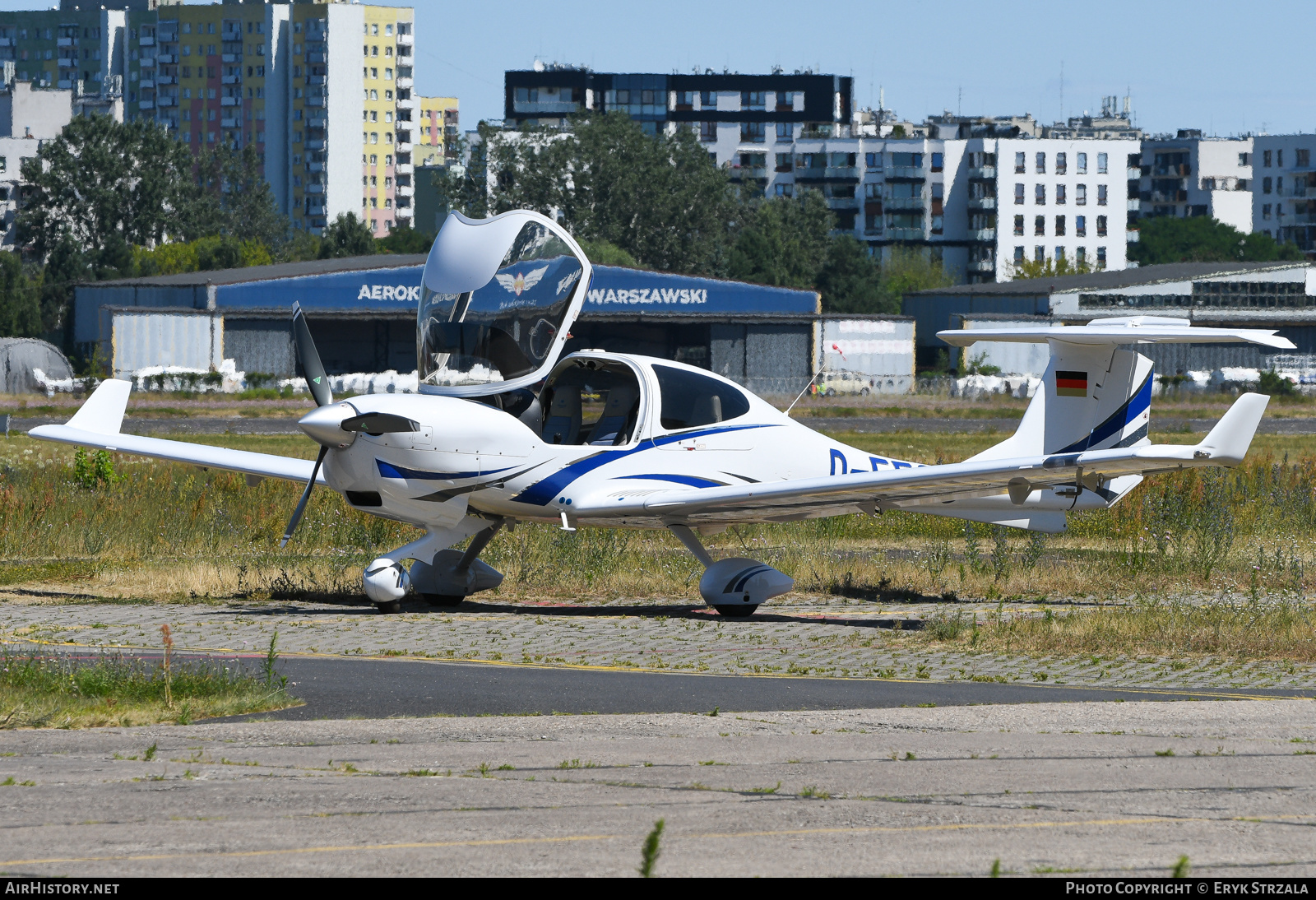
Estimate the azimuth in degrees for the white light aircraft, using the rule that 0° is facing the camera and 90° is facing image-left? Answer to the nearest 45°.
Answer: approximately 45°
